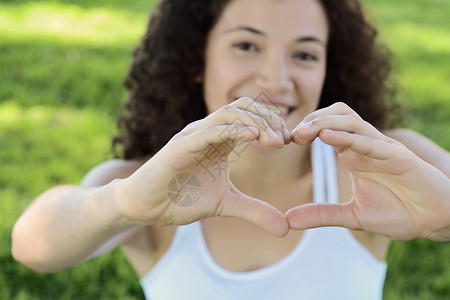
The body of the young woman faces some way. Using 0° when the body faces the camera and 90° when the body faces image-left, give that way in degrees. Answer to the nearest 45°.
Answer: approximately 0°
